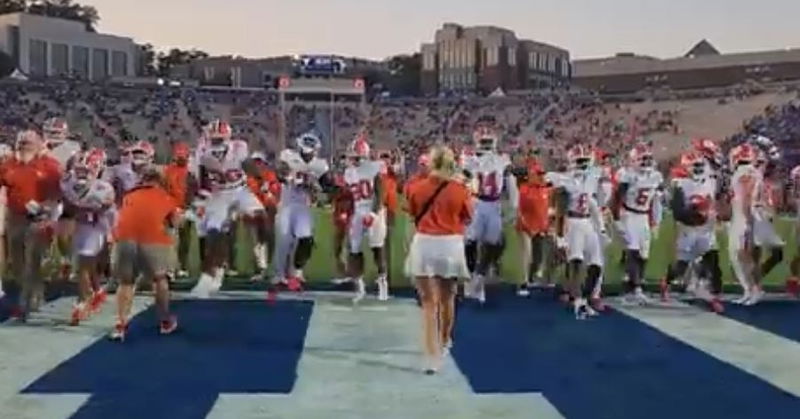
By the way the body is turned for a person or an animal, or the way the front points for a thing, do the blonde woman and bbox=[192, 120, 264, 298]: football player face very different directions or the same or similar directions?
very different directions

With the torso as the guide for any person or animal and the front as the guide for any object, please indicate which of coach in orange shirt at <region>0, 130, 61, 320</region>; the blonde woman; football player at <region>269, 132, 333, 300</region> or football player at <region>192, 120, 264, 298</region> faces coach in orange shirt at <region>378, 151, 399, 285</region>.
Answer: the blonde woman

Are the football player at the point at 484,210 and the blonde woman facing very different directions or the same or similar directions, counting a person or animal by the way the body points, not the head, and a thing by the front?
very different directions

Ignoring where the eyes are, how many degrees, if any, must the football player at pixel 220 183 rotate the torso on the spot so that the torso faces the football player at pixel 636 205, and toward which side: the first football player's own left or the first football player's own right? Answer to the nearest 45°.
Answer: approximately 90° to the first football player's own left

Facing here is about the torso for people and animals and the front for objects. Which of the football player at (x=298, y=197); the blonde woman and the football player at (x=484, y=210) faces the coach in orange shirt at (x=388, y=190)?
the blonde woman

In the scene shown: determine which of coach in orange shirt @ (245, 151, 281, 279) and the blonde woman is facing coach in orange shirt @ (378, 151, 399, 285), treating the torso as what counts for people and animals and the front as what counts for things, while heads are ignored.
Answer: the blonde woman

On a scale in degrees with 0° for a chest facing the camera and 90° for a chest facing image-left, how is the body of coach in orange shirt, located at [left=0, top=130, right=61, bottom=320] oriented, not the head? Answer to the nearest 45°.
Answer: approximately 0°

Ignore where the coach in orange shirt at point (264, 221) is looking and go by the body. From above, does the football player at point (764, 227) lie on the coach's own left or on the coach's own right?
on the coach's own left

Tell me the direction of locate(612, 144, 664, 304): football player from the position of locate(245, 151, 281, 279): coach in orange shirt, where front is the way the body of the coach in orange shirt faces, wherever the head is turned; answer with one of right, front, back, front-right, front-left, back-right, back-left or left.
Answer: left

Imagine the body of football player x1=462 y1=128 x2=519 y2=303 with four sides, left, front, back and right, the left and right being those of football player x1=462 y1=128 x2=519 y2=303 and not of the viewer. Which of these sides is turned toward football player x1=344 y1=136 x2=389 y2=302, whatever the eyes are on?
right

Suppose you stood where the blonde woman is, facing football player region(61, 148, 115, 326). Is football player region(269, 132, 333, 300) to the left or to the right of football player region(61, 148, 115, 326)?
right
